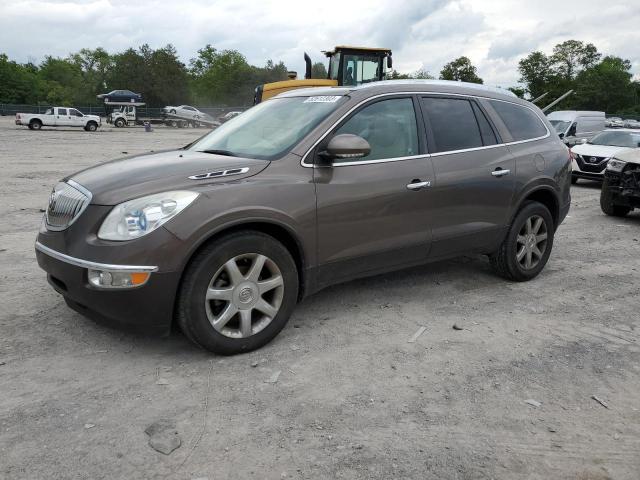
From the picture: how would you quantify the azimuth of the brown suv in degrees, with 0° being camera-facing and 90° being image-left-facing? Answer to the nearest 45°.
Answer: approximately 45°

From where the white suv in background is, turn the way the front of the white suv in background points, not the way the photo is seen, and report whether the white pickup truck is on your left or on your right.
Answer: on your right
